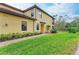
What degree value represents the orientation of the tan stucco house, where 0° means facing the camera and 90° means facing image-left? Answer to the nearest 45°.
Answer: approximately 315°

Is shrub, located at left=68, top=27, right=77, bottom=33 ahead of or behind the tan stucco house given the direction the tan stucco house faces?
ahead
